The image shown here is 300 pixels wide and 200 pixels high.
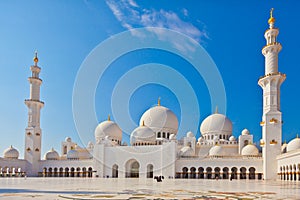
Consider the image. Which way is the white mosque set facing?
toward the camera
